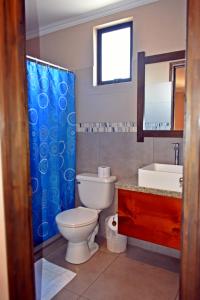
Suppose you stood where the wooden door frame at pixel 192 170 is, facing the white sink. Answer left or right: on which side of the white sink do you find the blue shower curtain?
left

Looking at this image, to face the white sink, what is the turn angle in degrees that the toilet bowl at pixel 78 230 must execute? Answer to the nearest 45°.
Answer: approximately 90° to its left

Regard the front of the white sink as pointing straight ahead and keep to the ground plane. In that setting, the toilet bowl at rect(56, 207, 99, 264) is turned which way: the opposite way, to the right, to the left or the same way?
the same way

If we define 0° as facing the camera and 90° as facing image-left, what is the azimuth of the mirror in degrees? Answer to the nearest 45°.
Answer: approximately 45°

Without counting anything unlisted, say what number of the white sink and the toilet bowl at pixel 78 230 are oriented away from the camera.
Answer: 0

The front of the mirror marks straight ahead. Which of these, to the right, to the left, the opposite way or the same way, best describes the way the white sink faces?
the same way

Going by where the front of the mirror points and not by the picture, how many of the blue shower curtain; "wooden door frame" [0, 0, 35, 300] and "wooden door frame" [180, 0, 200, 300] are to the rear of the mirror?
0

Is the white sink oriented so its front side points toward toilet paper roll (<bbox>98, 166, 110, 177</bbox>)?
no

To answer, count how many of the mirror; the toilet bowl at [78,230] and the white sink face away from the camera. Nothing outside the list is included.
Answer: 0

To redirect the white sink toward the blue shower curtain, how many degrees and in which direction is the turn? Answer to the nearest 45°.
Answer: approximately 45° to its right

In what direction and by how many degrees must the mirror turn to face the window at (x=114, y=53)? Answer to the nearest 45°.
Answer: approximately 90° to its right

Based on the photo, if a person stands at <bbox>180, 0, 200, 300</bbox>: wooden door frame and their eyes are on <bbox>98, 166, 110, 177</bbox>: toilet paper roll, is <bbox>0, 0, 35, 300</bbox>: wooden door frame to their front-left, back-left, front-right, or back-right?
front-left

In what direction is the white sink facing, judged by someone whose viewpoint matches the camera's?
facing the viewer and to the left of the viewer
